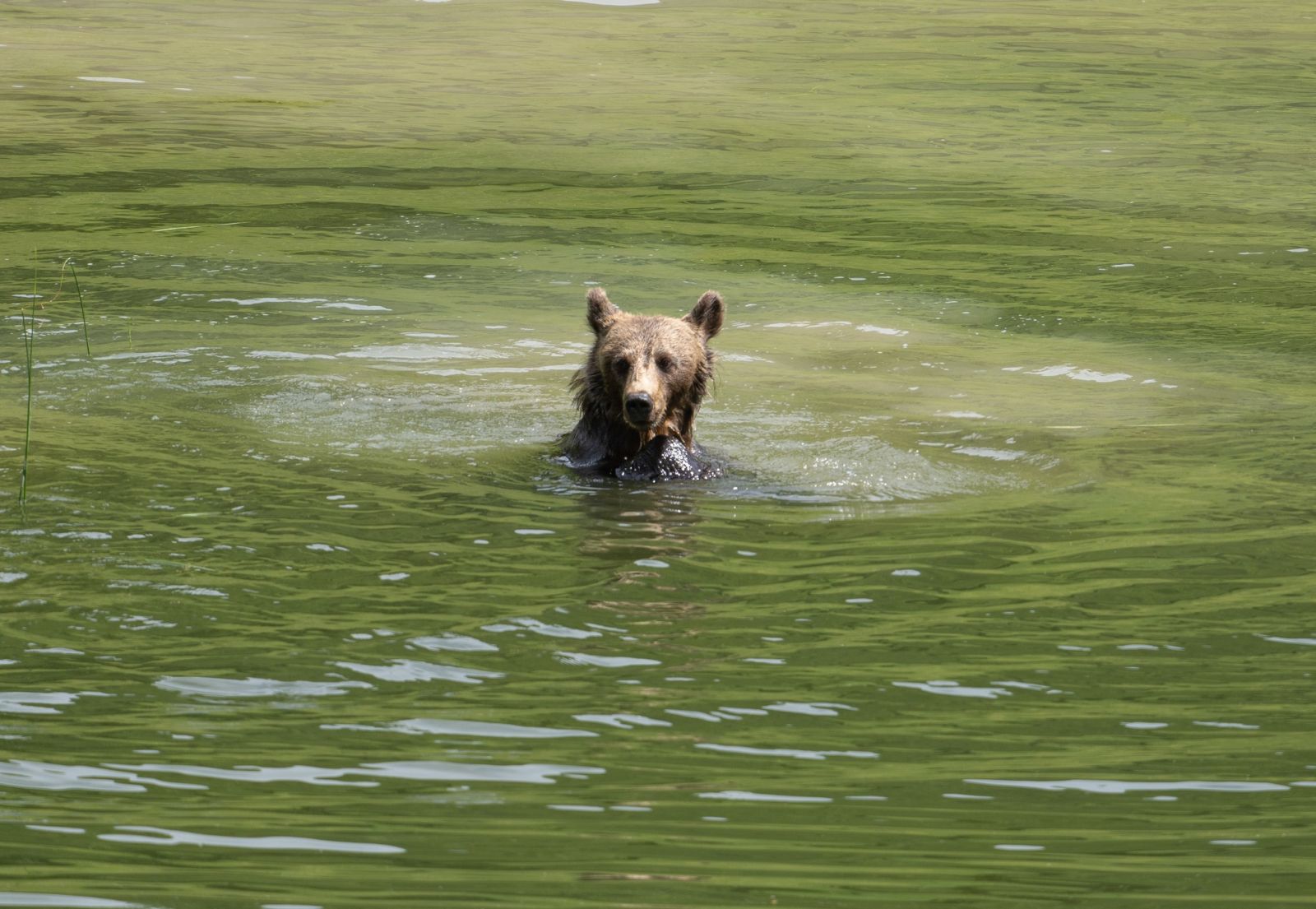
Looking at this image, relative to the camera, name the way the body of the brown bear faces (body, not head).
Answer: toward the camera
